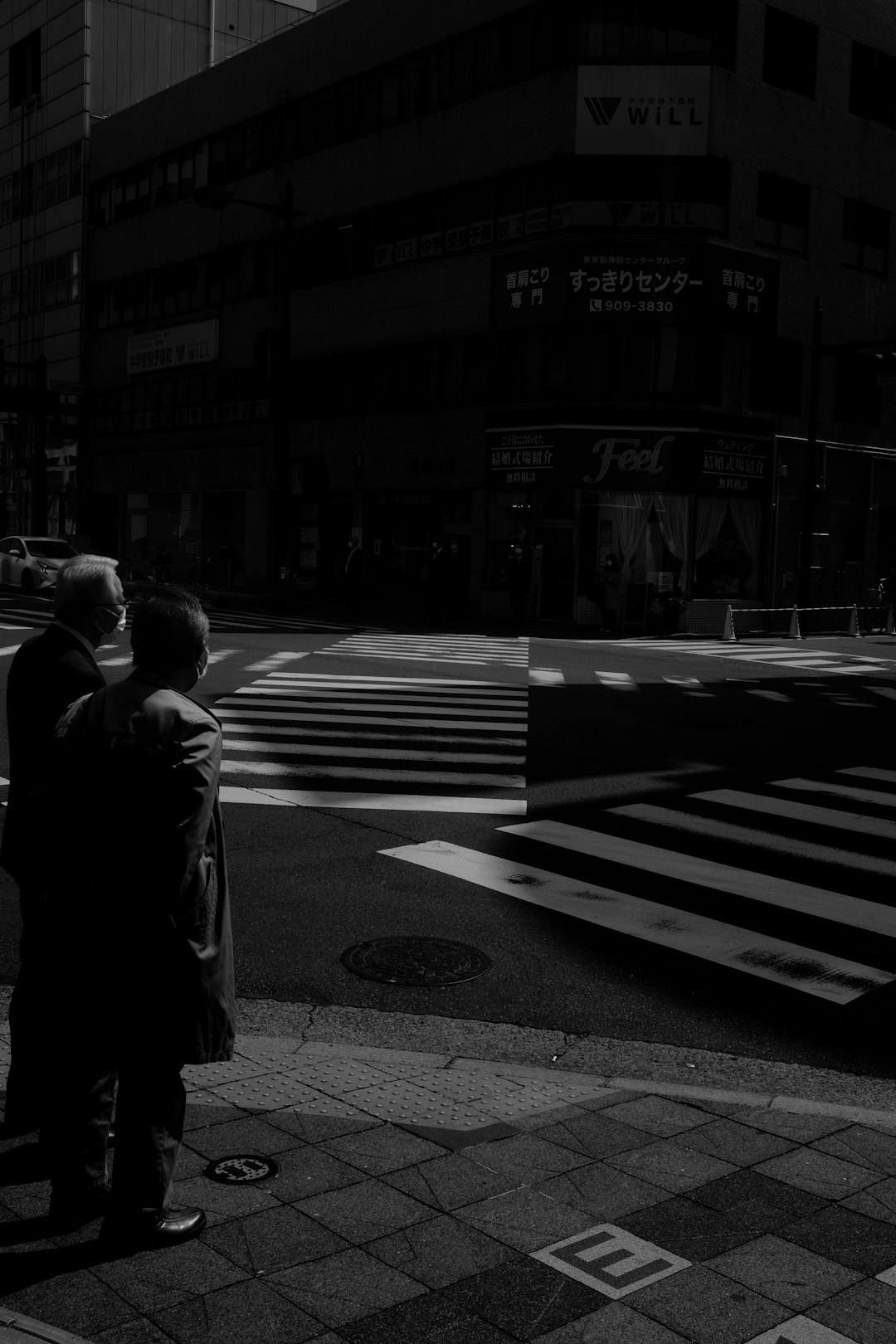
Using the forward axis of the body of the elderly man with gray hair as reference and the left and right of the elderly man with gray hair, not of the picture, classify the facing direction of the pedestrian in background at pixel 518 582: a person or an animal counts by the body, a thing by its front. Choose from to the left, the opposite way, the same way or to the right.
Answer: to the right

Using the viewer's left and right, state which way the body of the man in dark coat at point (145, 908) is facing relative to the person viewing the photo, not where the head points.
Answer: facing away from the viewer and to the right of the viewer

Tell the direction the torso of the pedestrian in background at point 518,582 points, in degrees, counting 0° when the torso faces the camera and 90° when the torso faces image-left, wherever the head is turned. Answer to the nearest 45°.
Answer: approximately 0°

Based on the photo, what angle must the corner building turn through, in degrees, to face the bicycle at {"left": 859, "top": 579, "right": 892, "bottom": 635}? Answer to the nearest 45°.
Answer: approximately 90° to its left

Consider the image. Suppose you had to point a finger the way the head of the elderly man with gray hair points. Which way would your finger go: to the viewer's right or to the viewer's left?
to the viewer's right

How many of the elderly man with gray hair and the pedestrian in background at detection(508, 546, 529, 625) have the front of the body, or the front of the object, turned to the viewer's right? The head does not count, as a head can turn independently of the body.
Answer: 1

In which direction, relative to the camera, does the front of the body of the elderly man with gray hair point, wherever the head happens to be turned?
to the viewer's right

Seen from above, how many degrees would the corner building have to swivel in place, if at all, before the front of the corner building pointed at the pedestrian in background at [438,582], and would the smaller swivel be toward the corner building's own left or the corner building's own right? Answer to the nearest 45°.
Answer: approximately 45° to the corner building's own right
